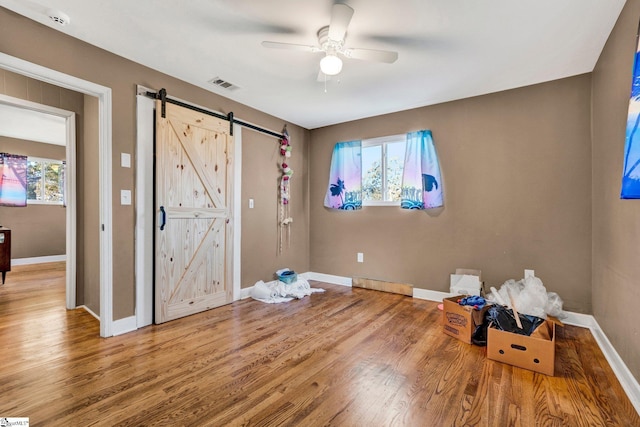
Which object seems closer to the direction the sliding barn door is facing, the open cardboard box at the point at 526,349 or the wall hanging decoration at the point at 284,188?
the open cardboard box

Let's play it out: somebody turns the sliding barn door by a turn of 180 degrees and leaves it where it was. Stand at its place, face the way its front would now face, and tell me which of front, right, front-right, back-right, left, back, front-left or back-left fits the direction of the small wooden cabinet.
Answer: front

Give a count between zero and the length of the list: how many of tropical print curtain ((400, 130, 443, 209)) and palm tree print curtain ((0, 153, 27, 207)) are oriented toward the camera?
2

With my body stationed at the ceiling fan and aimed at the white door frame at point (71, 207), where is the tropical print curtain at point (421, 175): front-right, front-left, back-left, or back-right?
back-right

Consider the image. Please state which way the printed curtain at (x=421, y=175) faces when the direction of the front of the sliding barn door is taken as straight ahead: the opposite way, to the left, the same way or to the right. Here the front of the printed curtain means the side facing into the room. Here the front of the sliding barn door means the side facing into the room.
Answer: to the right

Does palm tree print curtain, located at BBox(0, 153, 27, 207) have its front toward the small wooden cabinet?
yes

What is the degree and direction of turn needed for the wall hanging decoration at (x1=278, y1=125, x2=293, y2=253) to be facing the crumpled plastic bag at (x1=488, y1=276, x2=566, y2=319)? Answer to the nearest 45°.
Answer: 0° — it already faces it

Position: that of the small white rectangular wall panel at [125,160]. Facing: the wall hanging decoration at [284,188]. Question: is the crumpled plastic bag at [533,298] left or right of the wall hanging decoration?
right

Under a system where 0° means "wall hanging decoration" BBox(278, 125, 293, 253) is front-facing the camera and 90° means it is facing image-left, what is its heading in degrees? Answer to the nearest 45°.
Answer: approximately 315°
